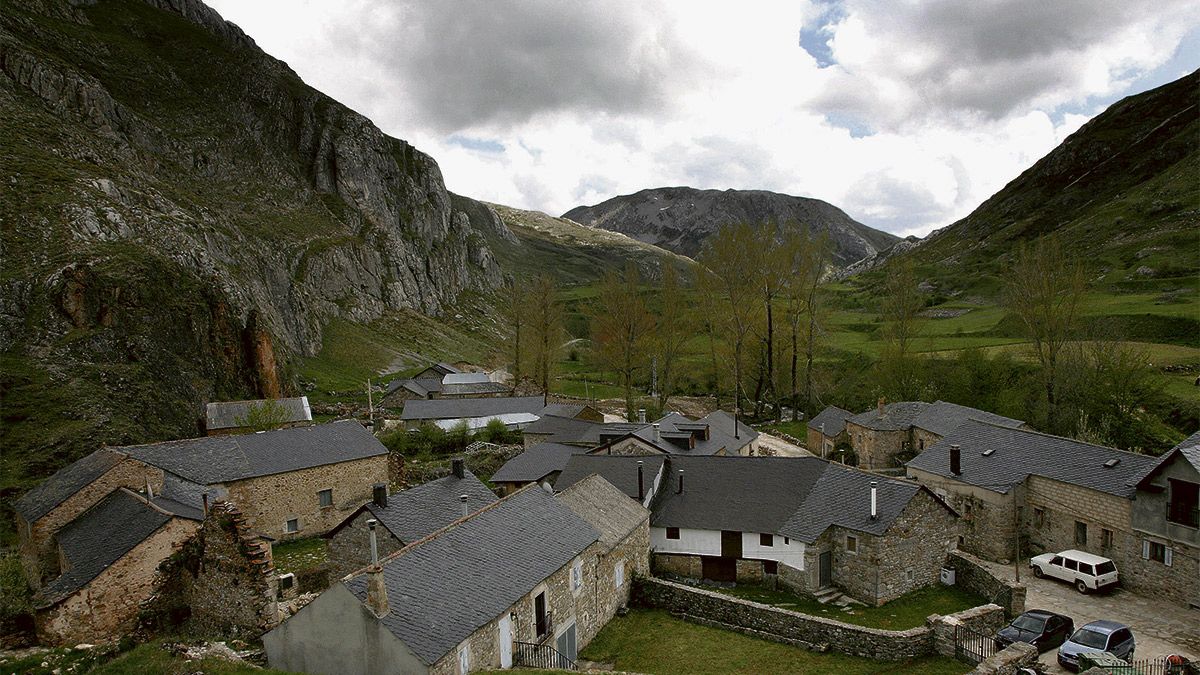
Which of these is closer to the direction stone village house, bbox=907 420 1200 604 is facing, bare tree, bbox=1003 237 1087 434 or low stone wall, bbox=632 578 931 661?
the low stone wall

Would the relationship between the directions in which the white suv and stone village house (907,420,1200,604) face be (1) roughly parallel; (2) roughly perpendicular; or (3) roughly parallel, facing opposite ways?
roughly perpendicular

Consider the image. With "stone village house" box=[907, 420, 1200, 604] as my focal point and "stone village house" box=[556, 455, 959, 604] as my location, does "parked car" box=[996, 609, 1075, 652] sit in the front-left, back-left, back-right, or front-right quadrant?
front-right

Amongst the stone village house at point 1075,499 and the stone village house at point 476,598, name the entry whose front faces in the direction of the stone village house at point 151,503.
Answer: the stone village house at point 1075,499

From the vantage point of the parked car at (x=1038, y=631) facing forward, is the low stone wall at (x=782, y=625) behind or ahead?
ahead

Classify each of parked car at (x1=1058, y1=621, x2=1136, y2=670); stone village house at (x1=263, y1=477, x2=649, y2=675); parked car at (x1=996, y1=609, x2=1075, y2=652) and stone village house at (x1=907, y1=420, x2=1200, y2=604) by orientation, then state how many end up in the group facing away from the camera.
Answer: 0

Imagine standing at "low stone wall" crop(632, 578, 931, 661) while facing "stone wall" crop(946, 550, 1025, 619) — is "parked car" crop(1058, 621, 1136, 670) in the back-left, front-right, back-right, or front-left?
front-right

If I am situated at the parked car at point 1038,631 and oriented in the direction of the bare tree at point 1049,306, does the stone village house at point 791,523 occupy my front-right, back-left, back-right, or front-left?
front-left

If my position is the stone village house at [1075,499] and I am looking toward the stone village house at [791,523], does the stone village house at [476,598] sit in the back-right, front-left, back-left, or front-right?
front-left

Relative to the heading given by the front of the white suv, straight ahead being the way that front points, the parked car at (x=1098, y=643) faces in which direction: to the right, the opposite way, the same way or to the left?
to the left

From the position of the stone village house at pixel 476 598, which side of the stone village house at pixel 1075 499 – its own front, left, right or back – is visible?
front

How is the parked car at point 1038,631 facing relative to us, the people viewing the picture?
facing the viewer and to the left of the viewer

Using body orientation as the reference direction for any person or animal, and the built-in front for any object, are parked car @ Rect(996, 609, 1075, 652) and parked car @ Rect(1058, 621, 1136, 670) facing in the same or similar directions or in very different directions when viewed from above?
same or similar directions

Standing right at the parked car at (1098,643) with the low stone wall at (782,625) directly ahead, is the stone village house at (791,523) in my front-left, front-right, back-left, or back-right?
front-right

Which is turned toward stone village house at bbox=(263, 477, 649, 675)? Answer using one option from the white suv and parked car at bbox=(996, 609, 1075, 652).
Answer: the parked car

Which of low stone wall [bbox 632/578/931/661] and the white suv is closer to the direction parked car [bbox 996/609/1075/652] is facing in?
the low stone wall

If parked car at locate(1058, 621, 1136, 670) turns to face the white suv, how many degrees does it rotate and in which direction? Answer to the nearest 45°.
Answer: approximately 135° to its right
